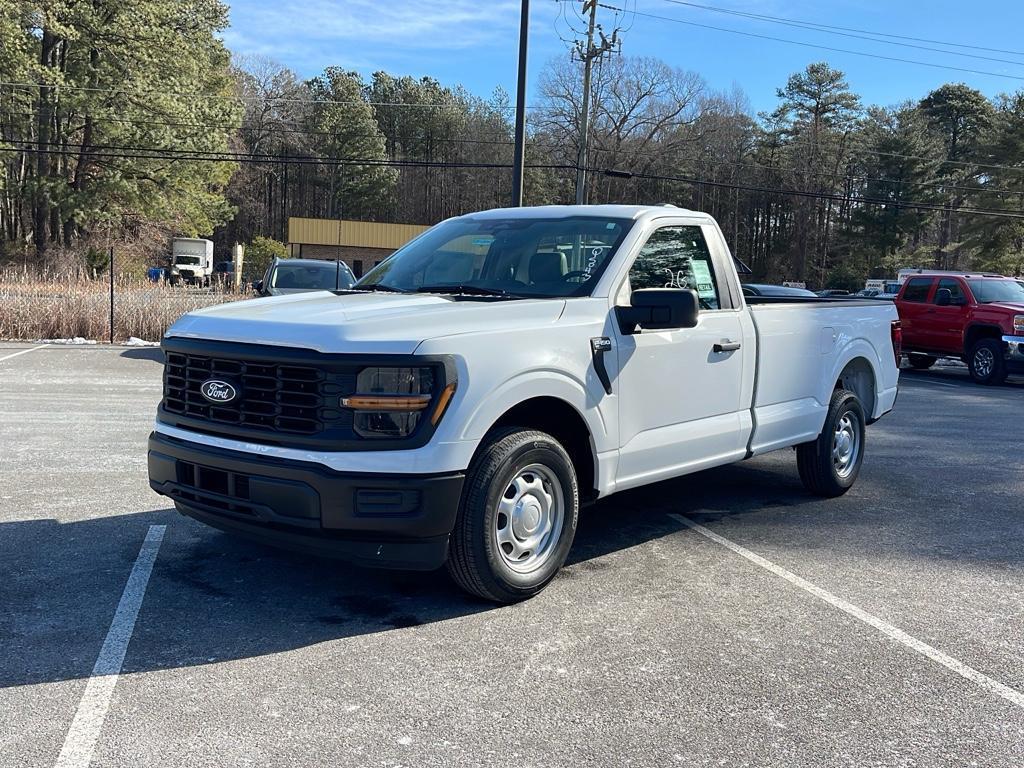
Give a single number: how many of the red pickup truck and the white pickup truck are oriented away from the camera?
0

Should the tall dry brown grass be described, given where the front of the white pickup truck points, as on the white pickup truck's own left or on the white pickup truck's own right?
on the white pickup truck's own right

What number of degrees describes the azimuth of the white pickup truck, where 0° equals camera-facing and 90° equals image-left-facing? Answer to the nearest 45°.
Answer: approximately 45°

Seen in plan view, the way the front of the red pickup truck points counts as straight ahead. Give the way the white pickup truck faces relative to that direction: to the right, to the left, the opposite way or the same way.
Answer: to the right

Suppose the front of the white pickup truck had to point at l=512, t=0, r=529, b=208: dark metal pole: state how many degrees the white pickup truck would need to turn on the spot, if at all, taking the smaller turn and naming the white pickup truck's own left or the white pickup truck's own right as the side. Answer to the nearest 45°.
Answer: approximately 135° to the white pickup truck's own right
